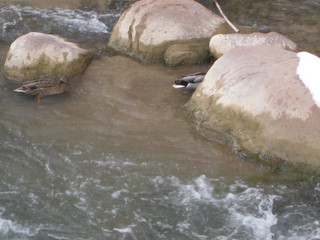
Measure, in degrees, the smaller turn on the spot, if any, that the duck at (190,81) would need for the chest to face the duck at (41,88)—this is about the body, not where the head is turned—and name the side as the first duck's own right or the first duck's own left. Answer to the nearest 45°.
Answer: approximately 180°

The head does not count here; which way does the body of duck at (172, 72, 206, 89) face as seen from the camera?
to the viewer's right
